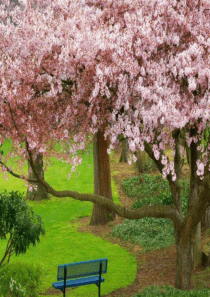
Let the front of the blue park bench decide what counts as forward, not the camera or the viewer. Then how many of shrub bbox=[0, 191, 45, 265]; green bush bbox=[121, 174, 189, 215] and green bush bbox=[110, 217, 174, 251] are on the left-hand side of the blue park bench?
1

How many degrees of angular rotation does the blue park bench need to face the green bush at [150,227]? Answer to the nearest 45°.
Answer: approximately 90° to its right

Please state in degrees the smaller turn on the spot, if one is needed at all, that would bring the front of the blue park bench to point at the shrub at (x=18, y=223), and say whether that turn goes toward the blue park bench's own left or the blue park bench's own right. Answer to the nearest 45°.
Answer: approximately 90° to the blue park bench's own left

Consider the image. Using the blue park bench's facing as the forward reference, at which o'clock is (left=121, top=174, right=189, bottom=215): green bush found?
The green bush is roughly at 2 o'clock from the blue park bench.

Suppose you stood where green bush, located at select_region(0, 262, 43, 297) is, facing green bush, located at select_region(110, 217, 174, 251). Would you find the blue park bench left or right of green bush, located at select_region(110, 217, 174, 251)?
right

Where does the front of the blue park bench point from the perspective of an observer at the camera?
facing away from the viewer and to the left of the viewer
